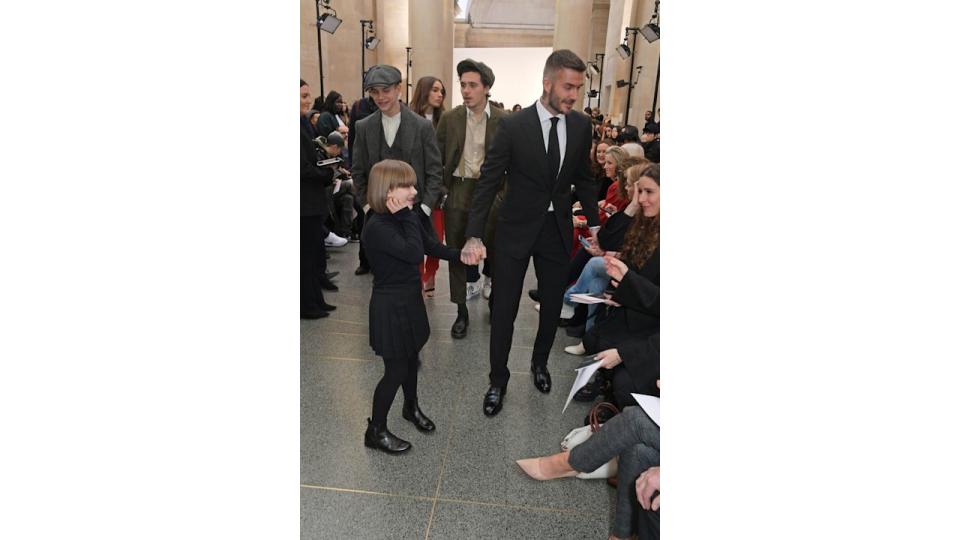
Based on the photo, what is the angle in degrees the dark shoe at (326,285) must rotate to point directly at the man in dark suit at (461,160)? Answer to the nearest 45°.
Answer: approximately 45° to its right

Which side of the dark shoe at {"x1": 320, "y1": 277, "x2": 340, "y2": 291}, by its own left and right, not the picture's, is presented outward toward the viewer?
right

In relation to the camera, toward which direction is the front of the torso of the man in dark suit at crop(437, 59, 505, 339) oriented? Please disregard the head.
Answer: toward the camera

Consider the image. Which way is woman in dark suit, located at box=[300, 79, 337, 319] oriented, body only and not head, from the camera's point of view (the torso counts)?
to the viewer's right

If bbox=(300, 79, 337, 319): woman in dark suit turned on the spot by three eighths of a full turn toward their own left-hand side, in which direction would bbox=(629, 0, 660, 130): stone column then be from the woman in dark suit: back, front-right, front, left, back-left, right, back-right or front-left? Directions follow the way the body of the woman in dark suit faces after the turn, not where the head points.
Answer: right

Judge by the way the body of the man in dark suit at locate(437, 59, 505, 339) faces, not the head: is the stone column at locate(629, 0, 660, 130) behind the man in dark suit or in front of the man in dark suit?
behind

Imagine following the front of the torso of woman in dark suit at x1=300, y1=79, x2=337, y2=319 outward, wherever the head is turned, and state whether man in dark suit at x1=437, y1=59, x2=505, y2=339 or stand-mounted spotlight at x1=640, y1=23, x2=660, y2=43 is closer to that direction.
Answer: the man in dark suit

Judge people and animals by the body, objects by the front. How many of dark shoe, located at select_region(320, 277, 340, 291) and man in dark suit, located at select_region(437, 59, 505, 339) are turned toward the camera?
1

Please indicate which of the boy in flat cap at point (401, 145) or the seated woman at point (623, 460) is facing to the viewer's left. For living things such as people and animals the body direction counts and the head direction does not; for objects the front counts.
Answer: the seated woman

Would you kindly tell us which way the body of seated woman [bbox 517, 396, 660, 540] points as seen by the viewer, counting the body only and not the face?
to the viewer's left

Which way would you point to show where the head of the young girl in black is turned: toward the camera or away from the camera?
toward the camera

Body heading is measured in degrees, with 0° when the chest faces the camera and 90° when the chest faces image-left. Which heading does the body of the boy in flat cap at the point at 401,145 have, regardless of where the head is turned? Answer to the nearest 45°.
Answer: approximately 0°

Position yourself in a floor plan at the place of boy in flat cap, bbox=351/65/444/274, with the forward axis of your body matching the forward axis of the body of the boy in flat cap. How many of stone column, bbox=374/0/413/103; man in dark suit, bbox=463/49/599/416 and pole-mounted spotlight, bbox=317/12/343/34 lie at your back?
2

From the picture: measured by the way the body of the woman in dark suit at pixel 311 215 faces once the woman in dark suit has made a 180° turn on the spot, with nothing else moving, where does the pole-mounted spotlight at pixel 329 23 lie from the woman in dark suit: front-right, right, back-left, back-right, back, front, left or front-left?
right

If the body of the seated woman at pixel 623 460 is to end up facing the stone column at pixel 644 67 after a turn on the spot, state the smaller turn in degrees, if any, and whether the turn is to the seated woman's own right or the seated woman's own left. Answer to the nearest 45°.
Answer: approximately 90° to the seated woman's own right
